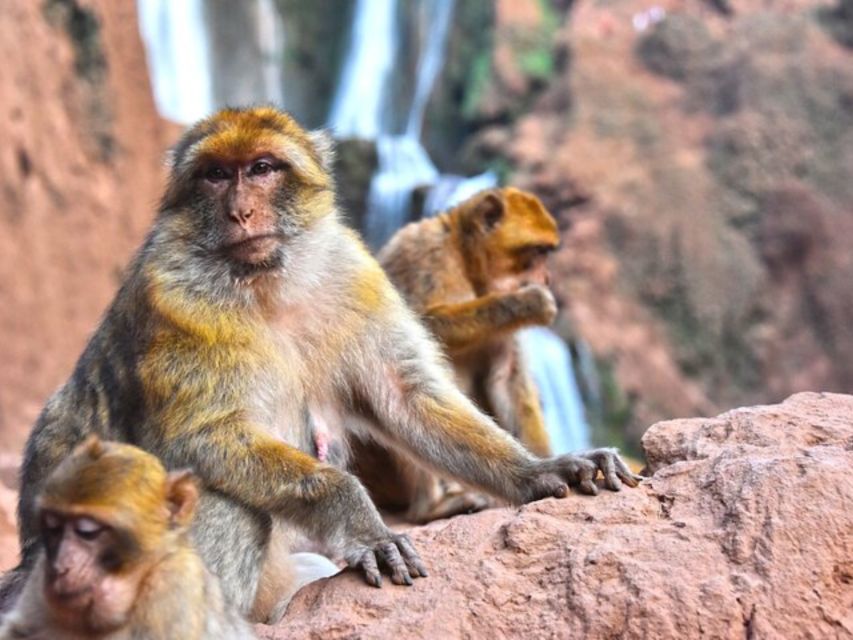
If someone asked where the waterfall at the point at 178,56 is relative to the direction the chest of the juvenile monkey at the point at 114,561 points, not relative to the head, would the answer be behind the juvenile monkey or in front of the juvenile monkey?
behind

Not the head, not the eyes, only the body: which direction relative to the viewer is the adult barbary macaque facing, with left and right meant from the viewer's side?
facing the viewer and to the right of the viewer

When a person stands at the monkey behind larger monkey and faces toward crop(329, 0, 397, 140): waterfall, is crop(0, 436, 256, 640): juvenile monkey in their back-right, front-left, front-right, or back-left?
back-left

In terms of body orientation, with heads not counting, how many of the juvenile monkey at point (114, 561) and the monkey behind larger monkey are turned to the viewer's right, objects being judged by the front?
1

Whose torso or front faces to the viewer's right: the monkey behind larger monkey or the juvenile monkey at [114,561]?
the monkey behind larger monkey

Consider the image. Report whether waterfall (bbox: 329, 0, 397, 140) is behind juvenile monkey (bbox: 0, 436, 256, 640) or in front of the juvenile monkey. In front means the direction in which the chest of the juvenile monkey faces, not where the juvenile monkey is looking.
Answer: behind

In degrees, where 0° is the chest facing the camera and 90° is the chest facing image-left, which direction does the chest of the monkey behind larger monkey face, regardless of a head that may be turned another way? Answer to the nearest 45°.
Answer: approximately 270°

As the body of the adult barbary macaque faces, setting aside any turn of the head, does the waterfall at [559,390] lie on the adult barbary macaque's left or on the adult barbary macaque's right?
on the adult barbary macaque's left

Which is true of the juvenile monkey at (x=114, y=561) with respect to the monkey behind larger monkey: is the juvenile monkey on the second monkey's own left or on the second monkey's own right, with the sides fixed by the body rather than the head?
on the second monkey's own right

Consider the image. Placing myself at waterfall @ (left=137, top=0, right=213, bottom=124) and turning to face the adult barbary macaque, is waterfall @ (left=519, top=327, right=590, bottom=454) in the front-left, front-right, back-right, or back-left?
front-left
